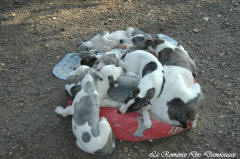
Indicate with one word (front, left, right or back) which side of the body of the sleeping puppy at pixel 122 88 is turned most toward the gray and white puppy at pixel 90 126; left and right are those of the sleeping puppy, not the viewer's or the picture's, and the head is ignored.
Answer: front

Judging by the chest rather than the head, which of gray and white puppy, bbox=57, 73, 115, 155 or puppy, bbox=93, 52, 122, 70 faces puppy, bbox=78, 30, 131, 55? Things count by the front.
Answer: the gray and white puppy

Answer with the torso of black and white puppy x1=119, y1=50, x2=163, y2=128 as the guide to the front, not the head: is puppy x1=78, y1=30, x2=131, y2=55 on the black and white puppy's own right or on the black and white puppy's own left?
on the black and white puppy's own right

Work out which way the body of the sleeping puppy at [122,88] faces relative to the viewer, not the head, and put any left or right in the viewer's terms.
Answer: facing the viewer and to the left of the viewer

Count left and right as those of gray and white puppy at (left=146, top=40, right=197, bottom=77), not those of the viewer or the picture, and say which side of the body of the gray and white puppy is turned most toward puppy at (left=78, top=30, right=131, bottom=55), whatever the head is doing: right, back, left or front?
front

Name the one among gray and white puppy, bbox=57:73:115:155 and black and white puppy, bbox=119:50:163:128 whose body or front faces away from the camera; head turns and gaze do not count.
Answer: gray and white puppy, bbox=57:73:115:155

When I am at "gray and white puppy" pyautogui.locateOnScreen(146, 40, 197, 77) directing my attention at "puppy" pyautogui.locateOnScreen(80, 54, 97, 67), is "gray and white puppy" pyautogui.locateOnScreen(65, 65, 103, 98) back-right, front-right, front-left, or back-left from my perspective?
front-left

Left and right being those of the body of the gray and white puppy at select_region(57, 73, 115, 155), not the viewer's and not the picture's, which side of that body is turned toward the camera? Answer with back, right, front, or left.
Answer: back

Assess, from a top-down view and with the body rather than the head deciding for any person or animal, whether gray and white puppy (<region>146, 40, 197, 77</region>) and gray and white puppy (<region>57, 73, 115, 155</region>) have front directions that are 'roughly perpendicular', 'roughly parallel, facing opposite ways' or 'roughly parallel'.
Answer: roughly perpendicular

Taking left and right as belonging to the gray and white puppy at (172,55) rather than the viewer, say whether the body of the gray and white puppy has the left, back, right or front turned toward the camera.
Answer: left

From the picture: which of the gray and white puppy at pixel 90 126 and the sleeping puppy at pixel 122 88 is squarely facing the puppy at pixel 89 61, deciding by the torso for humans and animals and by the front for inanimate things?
the gray and white puppy

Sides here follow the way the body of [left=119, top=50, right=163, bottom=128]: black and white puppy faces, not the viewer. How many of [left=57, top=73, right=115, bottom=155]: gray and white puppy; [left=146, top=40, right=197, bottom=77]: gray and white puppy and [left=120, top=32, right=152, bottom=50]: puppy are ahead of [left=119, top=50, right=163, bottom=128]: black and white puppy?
1
